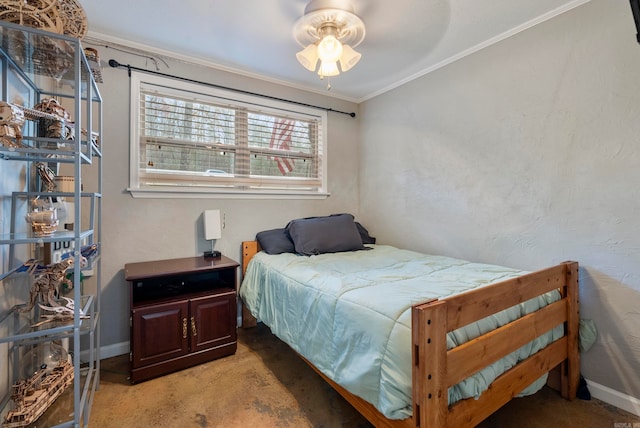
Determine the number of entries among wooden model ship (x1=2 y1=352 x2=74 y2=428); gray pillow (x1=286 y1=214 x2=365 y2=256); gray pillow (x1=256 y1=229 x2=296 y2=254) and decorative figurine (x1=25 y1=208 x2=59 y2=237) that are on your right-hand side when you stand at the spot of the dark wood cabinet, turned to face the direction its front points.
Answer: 2

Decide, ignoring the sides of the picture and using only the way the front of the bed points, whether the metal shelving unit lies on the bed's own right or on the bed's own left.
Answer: on the bed's own right

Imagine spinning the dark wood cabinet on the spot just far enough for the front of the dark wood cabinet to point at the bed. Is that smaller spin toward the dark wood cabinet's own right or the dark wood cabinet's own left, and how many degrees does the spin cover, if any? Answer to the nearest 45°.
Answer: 0° — it already faces it

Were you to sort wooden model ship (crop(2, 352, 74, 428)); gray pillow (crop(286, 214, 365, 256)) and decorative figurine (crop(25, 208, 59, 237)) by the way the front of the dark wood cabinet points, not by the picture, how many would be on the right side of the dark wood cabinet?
2

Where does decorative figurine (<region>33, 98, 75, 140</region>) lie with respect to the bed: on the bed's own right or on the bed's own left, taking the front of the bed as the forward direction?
on the bed's own right

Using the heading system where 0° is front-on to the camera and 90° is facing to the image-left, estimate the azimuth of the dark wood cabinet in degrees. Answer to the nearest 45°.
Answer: approximately 315°

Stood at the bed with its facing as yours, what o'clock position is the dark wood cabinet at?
The dark wood cabinet is roughly at 5 o'clock from the bed.
